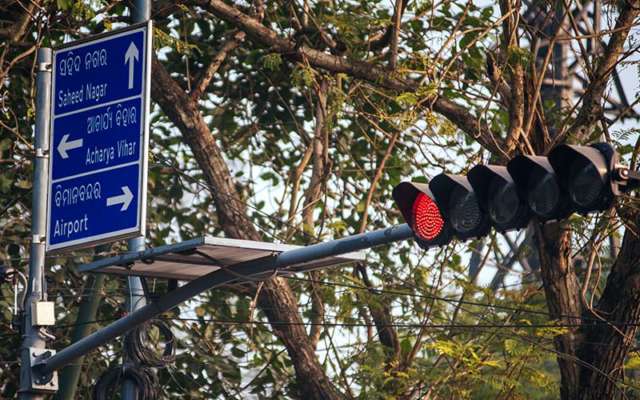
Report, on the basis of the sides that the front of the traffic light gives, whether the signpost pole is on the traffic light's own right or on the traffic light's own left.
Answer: on the traffic light's own right

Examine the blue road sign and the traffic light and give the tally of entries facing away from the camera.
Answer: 0

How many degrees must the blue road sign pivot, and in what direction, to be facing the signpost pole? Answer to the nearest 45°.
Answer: approximately 90° to its right

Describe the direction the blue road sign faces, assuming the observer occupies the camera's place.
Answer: facing the viewer and to the left of the viewer

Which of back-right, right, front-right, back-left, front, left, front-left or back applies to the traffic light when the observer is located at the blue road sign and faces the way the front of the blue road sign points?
left

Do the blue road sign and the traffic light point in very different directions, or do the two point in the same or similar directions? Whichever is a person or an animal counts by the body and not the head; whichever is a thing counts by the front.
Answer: same or similar directions

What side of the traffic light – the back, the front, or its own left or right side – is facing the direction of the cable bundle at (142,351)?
right

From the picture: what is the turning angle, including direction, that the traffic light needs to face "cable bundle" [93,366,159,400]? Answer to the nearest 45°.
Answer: approximately 90° to its right
